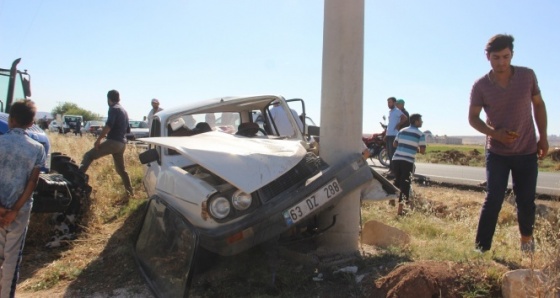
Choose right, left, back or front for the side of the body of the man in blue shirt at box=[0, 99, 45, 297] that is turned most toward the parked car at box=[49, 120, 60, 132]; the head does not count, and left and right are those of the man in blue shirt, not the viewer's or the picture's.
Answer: front

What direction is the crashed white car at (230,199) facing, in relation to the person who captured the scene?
facing the viewer and to the right of the viewer

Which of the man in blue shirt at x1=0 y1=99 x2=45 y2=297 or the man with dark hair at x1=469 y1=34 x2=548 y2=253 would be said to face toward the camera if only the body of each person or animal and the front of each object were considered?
the man with dark hair

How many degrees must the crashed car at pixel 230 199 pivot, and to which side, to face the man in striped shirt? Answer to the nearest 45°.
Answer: approximately 90° to its left

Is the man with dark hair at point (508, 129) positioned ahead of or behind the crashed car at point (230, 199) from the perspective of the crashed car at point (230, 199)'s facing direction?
ahead

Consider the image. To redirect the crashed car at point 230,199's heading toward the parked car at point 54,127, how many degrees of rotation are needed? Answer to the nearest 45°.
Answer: approximately 180°

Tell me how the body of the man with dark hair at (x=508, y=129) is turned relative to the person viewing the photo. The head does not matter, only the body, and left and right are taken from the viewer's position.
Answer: facing the viewer

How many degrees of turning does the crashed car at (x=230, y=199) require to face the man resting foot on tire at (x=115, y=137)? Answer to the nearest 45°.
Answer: approximately 180°

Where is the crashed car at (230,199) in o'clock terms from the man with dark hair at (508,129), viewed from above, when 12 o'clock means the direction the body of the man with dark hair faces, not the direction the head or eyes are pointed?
The crashed car is roughly at 2 o'clock from the man with dark hair.

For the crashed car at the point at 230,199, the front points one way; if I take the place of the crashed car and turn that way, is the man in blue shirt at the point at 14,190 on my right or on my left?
on my right

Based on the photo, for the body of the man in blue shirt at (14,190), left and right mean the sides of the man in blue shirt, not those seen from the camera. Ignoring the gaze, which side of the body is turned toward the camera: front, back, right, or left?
back

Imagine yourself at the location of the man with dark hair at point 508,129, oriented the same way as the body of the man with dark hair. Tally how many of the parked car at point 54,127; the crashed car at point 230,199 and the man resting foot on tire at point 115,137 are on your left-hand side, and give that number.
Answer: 0

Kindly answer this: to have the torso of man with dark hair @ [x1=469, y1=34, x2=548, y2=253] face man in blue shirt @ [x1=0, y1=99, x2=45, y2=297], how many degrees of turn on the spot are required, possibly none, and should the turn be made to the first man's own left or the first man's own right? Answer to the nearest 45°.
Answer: approximately 45° to the first man's own right
